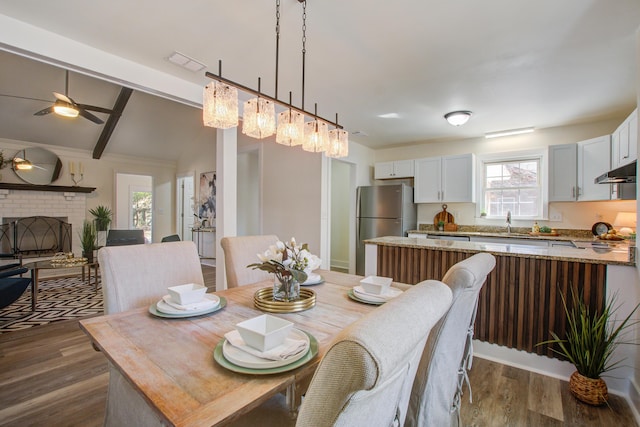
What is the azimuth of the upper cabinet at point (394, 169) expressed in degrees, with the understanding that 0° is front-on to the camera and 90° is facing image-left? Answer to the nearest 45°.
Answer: approximately 0°

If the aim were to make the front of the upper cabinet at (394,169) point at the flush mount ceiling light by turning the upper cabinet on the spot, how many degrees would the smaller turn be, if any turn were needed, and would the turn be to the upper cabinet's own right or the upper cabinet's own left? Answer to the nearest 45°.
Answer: approximately 45° to the upper cabinet's own left

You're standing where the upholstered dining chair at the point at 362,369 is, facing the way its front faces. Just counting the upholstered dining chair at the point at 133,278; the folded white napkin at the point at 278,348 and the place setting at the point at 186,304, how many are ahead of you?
3

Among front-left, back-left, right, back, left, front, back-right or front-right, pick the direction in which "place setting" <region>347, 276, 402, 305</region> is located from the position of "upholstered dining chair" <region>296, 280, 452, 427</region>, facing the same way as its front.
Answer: front-right

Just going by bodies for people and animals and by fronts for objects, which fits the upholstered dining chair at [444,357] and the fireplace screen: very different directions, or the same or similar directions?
very different directions

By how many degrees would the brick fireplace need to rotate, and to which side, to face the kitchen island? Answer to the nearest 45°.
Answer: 0° — it already faces it

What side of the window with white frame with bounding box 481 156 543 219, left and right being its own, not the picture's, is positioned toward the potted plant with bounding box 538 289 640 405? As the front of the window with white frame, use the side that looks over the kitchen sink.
front

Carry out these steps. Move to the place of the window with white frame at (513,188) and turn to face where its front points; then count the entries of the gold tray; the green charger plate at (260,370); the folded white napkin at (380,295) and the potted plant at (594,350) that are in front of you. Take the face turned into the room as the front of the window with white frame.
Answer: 4

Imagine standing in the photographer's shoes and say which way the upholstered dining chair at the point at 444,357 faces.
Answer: facing to the left of the viewer

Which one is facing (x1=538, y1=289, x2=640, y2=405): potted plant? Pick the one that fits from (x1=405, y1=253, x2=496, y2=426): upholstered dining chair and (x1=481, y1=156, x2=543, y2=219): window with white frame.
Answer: the window with white frame

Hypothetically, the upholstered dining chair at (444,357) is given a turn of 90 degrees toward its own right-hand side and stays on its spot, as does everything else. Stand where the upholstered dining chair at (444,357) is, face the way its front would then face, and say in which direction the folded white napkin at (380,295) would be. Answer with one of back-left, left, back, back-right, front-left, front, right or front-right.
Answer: front-left

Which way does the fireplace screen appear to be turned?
toward the camera

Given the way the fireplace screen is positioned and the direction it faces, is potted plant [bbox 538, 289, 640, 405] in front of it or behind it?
in front

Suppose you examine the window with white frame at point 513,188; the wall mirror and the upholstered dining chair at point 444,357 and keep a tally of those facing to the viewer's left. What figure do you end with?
1

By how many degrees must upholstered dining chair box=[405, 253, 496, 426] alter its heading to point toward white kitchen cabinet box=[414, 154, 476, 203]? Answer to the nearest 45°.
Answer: approximately 90° to its right

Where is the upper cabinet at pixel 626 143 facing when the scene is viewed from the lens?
facing to the left of the viewer

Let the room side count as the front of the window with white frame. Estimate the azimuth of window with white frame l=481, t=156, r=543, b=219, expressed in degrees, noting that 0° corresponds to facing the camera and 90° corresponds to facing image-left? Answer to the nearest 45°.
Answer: approximately 0°

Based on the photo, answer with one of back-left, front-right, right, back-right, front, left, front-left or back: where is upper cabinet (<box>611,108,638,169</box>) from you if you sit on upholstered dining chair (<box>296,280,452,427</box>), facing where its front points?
right

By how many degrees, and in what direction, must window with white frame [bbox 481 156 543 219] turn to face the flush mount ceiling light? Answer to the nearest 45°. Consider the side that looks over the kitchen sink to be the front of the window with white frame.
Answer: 0° — it already faces it

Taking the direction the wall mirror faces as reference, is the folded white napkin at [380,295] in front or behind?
in front
